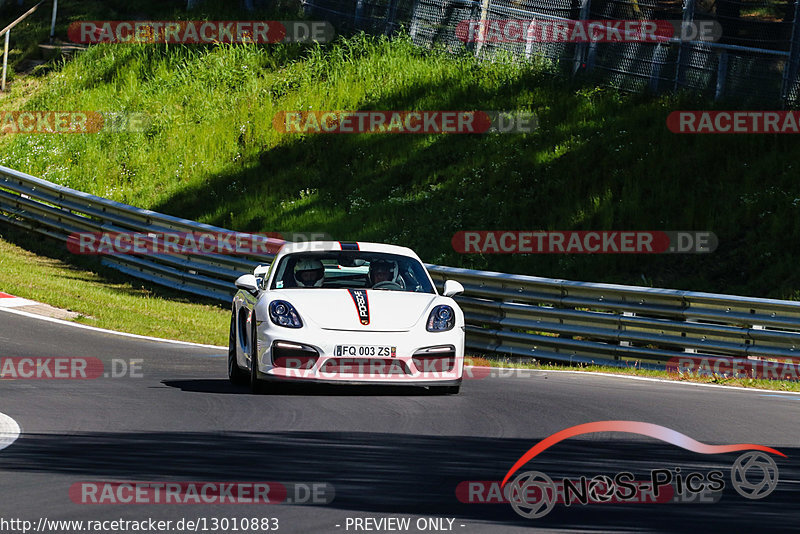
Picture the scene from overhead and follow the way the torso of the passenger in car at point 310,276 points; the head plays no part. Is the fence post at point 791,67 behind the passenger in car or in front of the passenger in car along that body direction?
behind

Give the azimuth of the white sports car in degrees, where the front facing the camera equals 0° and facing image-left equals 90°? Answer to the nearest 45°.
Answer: approximately 0°

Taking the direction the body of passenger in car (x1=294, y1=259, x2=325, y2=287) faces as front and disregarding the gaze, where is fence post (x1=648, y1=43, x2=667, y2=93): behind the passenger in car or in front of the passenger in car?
behind

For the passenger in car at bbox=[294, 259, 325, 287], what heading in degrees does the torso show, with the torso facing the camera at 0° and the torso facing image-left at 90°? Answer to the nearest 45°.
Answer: approximately 0°

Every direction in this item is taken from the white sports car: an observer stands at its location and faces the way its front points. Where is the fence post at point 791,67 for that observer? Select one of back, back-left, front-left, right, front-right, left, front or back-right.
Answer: back-left
